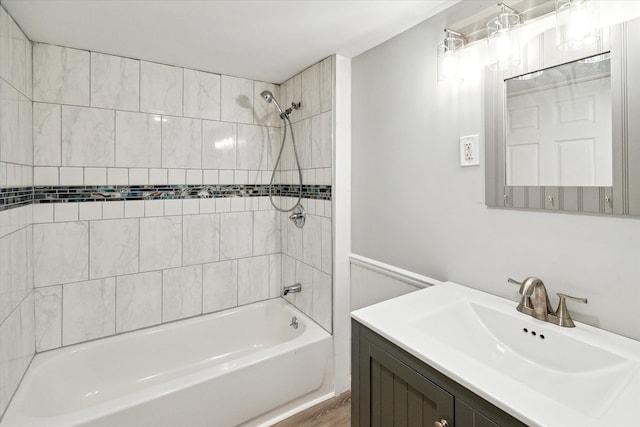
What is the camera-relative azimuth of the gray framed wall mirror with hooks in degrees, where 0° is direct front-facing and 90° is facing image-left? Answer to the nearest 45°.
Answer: approximately 45°

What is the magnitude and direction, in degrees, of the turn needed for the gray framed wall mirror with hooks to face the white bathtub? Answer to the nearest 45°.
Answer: approximately 45° to its right
